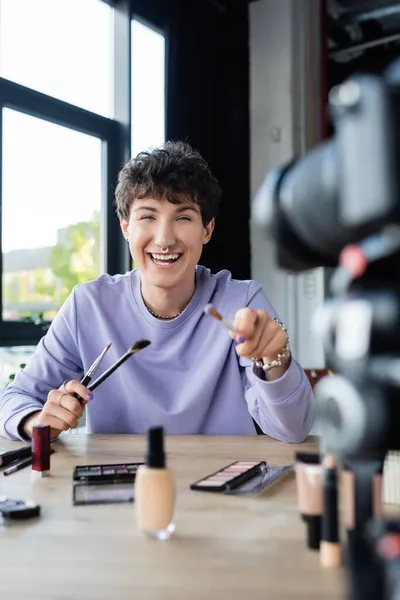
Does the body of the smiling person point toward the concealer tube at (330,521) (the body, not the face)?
yes

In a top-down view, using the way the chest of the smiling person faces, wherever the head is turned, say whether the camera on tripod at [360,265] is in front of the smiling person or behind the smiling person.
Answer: in front

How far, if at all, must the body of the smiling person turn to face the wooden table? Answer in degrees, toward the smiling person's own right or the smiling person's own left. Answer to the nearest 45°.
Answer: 0° — they already face it

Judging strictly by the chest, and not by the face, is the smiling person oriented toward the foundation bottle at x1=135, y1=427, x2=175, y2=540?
yes

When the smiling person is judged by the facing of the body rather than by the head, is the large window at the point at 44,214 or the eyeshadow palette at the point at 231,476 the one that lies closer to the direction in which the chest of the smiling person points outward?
the eyeshadow palette

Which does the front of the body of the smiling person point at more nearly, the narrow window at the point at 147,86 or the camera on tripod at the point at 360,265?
the camera on tripod

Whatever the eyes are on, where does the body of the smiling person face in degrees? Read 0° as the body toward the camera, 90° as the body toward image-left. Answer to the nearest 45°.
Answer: approximately 0°

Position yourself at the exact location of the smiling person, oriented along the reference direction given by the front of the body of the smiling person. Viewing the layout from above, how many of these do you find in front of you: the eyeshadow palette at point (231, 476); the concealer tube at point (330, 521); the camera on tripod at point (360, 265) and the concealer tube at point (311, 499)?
4

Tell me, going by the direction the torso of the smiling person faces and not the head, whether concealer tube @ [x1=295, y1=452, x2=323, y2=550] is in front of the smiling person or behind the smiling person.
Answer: in front

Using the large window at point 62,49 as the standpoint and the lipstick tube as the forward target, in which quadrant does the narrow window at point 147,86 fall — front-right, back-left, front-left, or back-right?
back-left

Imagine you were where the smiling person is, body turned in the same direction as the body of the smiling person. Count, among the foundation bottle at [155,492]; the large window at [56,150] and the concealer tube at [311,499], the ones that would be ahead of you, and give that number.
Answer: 2

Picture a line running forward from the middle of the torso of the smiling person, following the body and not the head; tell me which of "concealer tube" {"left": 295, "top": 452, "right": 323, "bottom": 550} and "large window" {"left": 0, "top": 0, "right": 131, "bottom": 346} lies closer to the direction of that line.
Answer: the concealer tube

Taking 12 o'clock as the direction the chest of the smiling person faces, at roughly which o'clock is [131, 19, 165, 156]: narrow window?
The narrow window is roughly at 6 o'clock from the smiling person.
